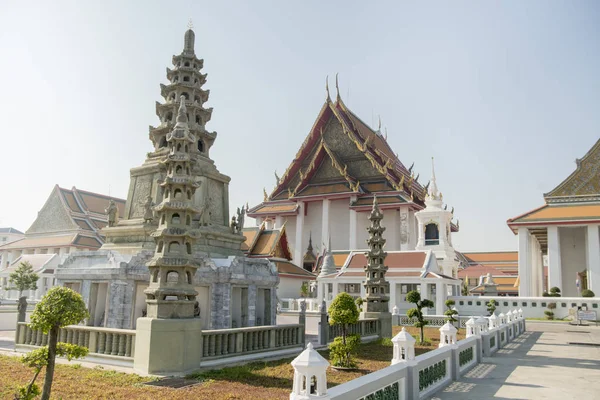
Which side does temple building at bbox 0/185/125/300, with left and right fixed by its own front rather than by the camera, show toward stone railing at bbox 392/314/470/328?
left

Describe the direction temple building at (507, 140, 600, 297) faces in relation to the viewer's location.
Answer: facing the viewer

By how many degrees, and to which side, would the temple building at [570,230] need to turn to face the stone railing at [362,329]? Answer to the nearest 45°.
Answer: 0° — it already faces it

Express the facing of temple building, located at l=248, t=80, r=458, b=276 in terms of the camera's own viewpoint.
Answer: facing the viewer and to the left of the viewer

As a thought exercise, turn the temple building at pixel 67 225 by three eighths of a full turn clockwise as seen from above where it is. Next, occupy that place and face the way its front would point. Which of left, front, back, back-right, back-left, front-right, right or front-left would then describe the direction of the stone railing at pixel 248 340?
back

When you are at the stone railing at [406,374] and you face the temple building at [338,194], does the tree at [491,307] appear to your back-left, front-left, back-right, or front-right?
front-right

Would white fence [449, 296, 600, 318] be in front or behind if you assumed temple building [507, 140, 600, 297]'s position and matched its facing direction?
in front

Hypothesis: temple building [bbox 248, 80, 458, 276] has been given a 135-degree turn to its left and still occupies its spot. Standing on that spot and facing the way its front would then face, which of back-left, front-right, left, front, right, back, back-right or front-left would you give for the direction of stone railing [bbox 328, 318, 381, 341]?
right

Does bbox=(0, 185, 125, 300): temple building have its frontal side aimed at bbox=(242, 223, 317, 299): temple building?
no

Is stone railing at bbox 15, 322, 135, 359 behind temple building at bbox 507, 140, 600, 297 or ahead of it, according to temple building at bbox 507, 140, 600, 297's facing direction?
ahead

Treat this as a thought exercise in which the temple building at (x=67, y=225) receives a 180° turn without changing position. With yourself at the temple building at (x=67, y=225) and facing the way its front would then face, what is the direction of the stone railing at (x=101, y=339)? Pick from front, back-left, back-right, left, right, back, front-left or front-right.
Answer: back-right

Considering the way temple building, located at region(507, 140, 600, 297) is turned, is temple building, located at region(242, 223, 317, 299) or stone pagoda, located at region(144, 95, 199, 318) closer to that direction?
the stone pagoda

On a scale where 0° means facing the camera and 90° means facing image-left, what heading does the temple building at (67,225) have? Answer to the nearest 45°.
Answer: approximately 45°

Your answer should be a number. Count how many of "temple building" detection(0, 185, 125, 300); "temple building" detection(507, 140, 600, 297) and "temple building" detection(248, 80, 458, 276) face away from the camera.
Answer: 0

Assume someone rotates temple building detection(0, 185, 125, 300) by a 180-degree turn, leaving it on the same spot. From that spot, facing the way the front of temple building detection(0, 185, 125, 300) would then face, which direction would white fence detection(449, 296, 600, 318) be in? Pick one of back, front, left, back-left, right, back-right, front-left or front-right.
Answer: right

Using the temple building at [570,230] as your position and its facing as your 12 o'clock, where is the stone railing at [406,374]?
The stone railing is roughly at 12 o'clock from the temple building.
